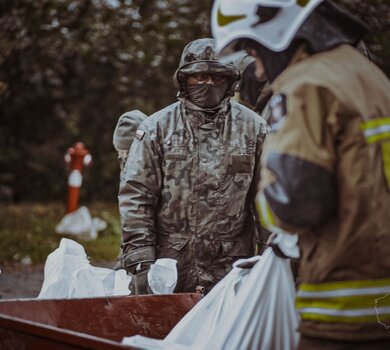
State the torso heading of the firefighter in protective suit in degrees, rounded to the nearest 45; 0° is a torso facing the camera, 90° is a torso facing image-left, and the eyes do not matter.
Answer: approximately 135°

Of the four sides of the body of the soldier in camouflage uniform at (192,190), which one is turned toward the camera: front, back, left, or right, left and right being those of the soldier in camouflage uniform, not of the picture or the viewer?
front

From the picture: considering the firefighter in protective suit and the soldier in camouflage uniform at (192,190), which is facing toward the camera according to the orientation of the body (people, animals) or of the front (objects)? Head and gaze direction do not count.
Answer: the soldier in camouflage uniform

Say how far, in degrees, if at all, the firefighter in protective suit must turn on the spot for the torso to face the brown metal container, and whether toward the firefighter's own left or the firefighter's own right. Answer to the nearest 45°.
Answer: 0° — they already face it

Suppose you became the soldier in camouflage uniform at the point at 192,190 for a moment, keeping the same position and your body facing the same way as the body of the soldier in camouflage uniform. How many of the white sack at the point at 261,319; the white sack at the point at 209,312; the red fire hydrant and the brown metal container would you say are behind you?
1

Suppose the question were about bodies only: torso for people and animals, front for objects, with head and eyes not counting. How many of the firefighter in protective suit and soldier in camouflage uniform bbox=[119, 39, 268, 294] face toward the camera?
1

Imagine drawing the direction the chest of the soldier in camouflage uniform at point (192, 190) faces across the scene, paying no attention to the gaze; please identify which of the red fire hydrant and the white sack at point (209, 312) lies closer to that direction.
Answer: the white sack

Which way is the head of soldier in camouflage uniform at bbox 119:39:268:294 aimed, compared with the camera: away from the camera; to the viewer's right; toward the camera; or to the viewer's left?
toward the camera

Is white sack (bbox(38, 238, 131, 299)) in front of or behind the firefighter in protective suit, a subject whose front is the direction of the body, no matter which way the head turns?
in front

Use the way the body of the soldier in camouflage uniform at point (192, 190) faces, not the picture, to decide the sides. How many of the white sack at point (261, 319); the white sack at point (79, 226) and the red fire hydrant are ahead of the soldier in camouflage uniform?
1

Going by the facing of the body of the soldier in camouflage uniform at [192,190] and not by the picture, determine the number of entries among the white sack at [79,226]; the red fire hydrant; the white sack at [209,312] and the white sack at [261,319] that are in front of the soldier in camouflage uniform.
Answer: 2

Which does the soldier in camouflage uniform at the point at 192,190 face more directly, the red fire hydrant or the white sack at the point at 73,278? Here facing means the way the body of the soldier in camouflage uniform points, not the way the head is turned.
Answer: the white sack

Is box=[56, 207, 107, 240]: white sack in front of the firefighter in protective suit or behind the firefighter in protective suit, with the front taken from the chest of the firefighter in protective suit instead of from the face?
in front
